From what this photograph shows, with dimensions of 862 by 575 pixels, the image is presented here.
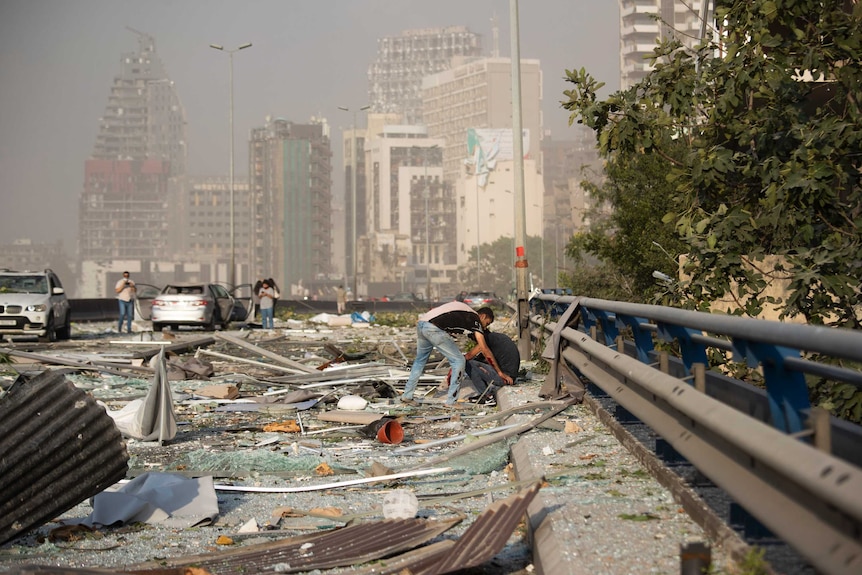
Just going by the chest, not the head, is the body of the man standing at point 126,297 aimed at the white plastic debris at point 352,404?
yes

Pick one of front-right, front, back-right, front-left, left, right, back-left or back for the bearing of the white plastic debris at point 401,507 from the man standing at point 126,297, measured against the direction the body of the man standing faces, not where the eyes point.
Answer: front

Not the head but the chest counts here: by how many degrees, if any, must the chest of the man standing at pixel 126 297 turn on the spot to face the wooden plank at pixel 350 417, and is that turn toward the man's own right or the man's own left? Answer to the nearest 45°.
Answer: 0° — they already face it

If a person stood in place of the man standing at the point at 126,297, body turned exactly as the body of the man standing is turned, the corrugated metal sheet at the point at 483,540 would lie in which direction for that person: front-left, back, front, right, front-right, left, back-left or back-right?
front

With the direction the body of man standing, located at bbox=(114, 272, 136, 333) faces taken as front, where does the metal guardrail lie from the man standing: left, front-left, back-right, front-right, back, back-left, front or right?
front

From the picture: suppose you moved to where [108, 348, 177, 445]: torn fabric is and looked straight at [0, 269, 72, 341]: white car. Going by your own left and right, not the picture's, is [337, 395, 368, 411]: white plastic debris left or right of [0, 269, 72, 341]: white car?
right

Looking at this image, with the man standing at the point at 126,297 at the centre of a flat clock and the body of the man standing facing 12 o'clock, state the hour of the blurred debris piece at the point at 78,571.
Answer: The blurred debris piece is roughly at 12 o'clock from the man standing.

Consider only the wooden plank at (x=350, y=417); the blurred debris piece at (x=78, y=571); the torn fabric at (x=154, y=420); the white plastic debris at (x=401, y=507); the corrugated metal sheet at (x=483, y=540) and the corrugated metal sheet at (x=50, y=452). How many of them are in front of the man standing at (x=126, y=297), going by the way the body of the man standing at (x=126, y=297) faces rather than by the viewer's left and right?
6

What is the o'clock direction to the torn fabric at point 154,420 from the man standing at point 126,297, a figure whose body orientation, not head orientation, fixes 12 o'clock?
The torn fabric is roughly at 12 o'clock from the man standing.

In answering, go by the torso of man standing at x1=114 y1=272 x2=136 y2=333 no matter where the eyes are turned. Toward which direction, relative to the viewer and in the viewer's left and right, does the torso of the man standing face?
facing the viewer

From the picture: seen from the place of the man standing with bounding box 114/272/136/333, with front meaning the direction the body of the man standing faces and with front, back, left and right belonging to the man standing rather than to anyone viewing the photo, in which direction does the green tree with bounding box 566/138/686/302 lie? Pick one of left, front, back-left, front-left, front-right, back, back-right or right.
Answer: front-left

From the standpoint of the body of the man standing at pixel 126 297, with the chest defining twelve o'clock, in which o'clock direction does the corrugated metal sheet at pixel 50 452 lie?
The corrugated metal sheet is roughly at 12 o'clock from the man standing.

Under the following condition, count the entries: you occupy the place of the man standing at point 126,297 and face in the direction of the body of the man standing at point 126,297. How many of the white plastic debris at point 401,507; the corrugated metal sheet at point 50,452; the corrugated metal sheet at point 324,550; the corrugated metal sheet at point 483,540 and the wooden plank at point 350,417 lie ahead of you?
5

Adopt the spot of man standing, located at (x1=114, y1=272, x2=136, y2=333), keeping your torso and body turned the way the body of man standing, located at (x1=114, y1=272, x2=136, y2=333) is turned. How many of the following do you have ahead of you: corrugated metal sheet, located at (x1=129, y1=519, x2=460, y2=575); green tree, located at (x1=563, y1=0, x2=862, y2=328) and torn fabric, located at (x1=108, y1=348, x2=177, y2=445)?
3

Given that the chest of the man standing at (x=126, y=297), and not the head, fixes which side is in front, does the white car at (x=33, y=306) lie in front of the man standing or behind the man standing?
in front
